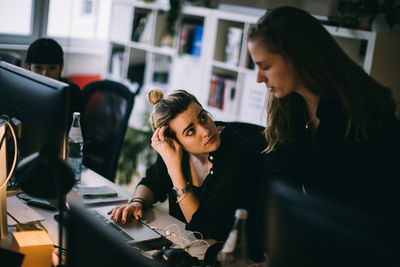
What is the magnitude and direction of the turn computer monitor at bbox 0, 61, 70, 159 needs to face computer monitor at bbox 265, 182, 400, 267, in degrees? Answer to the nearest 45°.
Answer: approximately 135° to its right

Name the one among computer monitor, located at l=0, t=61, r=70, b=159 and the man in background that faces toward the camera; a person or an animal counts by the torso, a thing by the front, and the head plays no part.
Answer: the man in background

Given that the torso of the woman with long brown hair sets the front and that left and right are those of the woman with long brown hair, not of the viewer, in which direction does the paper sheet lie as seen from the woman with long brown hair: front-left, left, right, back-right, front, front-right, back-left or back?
front-right

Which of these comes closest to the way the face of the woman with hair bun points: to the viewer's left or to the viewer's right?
to the viewer's right

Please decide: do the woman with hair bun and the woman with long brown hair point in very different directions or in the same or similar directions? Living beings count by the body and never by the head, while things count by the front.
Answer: same or similar directions

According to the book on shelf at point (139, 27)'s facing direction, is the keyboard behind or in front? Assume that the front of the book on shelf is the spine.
in front

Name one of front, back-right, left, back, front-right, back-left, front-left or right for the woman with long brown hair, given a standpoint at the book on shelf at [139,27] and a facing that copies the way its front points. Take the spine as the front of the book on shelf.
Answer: front

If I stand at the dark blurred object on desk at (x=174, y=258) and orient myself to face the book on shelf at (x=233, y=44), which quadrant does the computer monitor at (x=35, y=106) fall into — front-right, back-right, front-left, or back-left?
front-left

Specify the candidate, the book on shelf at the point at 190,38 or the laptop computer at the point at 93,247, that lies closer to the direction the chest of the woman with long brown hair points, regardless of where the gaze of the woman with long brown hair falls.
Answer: the laptop computer

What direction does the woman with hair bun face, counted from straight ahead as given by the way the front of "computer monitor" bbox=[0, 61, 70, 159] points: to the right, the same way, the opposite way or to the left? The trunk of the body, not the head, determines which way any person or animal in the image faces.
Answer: the opposite way

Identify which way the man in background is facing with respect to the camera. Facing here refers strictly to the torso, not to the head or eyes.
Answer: toward the camera

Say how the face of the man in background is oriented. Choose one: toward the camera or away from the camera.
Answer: toward the camera
